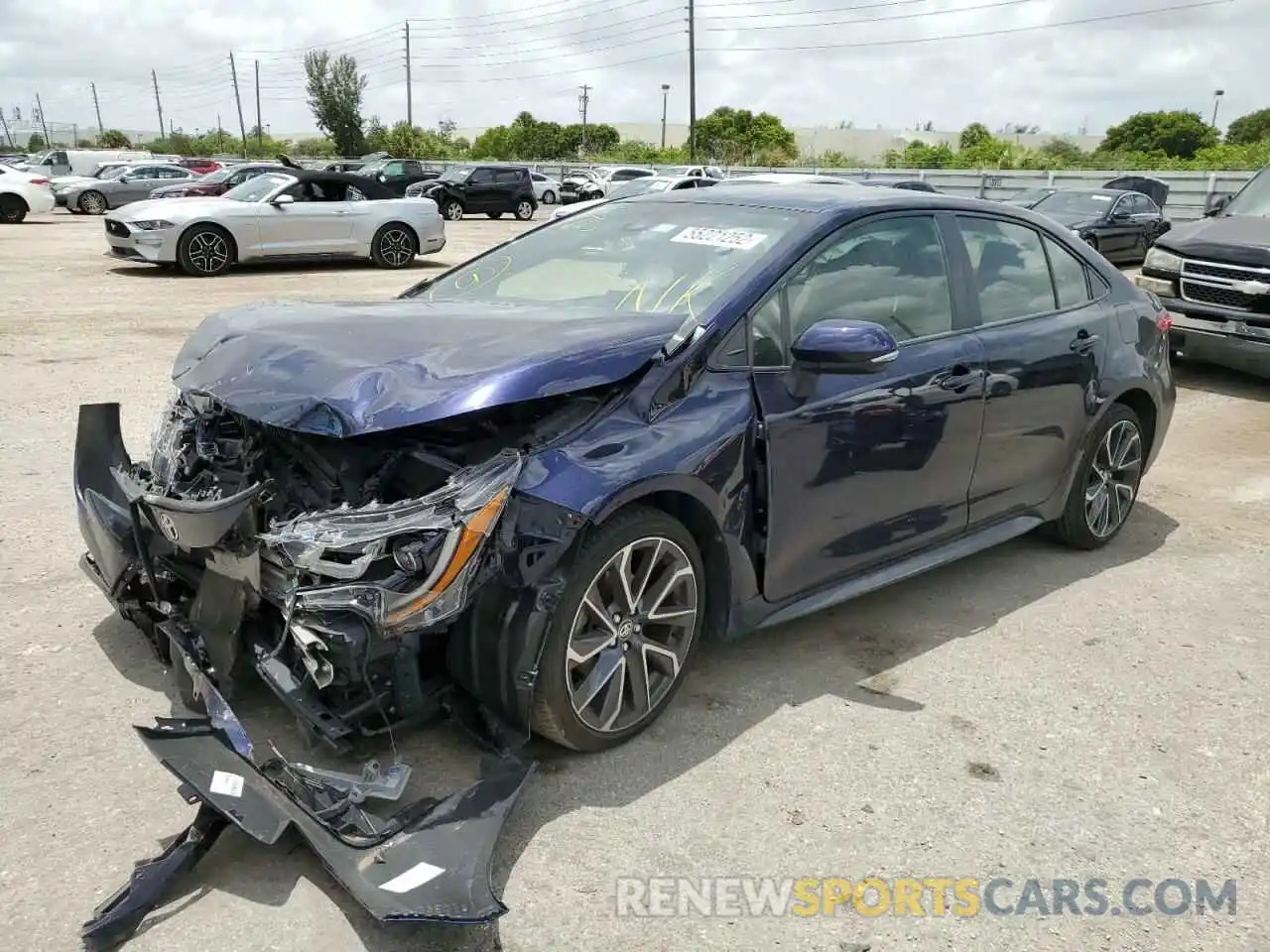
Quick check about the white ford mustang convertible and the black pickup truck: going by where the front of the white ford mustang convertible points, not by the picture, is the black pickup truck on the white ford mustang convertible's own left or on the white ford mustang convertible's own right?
on the white ford mustang convertible's own left

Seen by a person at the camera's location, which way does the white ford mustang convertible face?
facing to the left of the viewer

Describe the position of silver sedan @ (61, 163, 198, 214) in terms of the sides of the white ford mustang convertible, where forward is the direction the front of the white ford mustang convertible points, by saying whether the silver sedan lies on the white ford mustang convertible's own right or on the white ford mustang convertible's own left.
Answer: on the white ford mustang convertible's own right

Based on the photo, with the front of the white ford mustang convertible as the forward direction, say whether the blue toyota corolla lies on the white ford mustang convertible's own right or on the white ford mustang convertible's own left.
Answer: on the white ford mustang convertible's own left

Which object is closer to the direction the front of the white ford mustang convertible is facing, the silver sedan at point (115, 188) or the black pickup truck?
the silver sedan

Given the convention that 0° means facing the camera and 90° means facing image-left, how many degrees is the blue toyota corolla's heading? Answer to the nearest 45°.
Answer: approximately 45°

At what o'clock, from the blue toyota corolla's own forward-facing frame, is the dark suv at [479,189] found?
The dark suv is roughly at 4 o'clock from the blue toyota corolla.

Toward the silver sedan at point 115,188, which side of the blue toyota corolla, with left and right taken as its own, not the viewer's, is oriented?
right

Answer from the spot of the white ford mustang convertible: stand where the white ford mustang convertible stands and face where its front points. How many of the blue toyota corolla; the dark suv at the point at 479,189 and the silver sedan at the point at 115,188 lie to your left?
1

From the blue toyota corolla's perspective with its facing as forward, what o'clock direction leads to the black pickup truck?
The black pickup truck is roughly at 6 o'clock from the blue toyota corolla.

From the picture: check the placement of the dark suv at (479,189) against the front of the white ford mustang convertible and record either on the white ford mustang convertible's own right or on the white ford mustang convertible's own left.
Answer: on the white ford mustang convertible's own right

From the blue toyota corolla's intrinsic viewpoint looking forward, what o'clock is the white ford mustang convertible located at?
The white ford mustang convertible is roughly at 4 o'clock from the blue toyota corolla.
